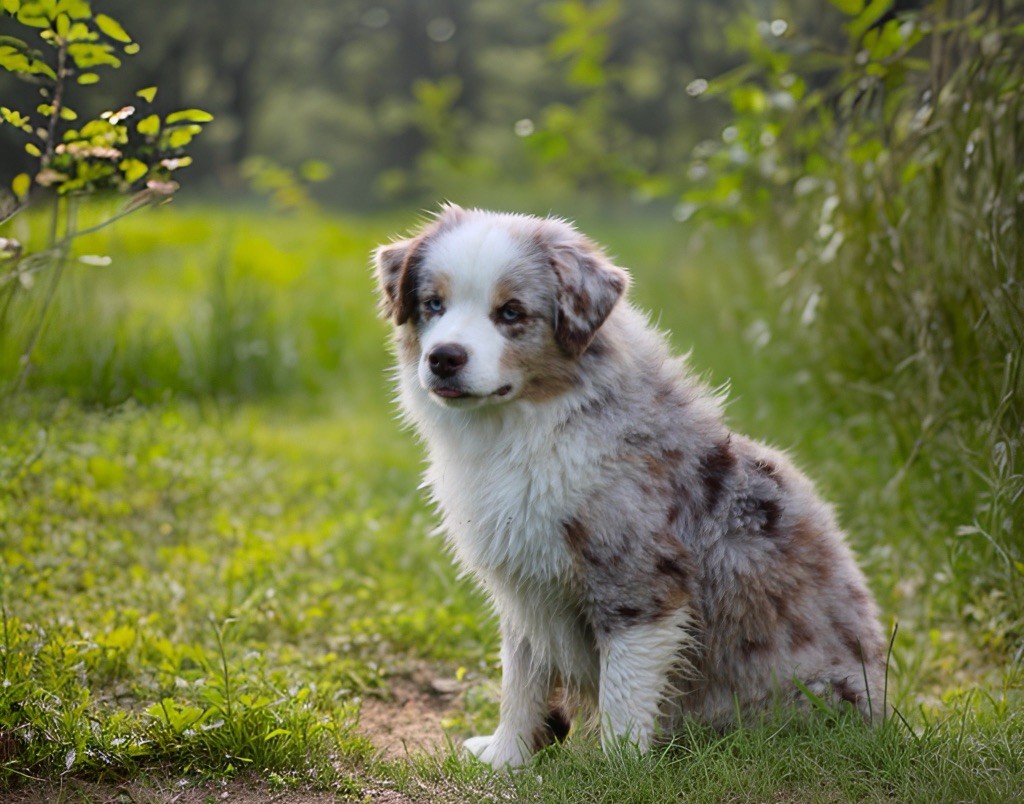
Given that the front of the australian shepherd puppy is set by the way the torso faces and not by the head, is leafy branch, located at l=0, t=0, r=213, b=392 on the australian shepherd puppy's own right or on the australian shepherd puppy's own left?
on the australian shepherd puppy's own right

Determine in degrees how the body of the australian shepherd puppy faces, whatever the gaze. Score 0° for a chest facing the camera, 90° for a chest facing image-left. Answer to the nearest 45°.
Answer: approximately 45°

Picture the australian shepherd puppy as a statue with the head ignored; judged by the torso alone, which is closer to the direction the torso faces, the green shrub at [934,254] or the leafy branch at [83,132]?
the leafy branch

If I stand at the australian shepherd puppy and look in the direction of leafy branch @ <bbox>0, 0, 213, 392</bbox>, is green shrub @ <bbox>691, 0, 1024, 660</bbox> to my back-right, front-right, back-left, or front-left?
back-right

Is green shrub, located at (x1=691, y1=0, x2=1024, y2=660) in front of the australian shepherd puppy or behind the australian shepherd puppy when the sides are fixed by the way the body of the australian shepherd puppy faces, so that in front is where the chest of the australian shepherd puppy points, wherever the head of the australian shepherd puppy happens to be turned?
behind
